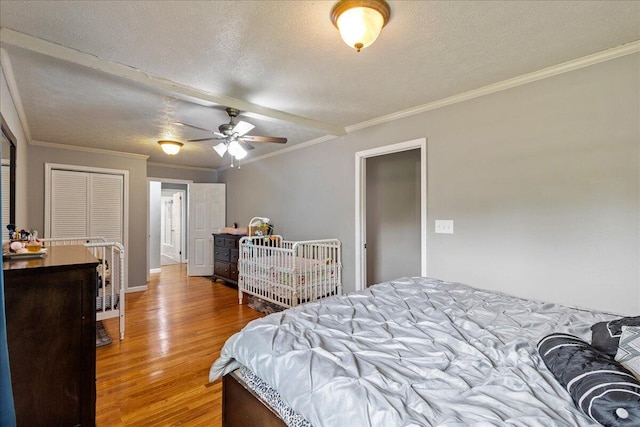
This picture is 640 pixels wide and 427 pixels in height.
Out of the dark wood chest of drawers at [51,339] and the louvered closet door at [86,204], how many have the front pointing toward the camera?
1

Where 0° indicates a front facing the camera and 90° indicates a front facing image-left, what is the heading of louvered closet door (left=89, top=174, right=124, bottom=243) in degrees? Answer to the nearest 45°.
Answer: approximately 0°

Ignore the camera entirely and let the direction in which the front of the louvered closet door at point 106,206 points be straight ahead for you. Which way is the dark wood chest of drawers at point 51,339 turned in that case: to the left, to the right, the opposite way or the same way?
to the left

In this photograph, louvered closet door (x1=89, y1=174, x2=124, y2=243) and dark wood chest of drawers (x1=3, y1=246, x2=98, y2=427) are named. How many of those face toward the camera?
1

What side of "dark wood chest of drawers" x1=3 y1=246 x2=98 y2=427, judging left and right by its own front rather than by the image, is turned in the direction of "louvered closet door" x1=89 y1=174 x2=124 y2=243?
left

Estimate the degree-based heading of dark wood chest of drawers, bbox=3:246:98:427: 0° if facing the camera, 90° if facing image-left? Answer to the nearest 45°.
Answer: approximately 270°

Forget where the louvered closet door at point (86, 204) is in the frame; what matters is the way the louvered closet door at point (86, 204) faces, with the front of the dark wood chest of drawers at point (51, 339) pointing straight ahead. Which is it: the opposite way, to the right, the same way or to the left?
to the right

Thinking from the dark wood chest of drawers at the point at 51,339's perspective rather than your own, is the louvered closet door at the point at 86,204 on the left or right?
on its left

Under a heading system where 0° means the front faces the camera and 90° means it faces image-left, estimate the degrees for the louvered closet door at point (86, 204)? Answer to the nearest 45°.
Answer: approximately 0°

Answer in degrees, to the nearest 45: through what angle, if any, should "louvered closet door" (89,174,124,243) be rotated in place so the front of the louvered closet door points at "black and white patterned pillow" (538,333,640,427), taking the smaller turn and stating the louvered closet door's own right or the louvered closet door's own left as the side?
0° — it already faces it

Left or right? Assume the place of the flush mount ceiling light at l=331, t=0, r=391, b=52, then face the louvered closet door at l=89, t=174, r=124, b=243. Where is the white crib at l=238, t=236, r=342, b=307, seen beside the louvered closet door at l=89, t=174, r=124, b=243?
right
